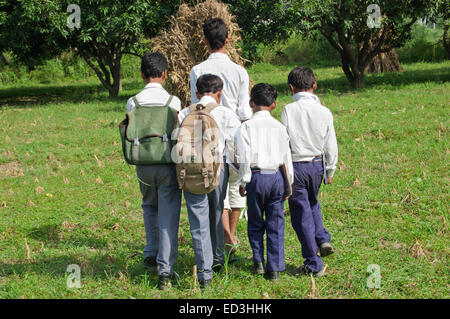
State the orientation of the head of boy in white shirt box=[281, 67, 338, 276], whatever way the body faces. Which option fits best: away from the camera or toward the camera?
away from the camera

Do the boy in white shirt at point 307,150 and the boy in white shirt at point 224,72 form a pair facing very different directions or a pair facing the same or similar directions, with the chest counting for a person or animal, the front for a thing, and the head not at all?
same or similar directions

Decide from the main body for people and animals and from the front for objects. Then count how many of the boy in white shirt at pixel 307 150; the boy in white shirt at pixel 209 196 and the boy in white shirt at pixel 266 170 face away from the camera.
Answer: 3

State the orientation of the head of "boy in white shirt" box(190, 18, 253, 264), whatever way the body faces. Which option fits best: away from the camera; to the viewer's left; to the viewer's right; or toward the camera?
away from the camera

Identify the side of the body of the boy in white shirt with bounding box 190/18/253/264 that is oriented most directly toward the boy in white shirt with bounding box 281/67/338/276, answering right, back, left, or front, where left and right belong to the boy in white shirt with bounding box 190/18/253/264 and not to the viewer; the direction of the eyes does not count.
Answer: right

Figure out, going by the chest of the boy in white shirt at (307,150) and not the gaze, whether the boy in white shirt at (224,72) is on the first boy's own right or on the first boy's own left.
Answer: on the first boy's own left

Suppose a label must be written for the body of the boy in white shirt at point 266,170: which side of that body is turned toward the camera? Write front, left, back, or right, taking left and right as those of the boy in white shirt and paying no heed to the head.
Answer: back

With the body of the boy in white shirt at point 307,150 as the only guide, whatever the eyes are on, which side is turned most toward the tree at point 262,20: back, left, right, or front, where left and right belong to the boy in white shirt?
front

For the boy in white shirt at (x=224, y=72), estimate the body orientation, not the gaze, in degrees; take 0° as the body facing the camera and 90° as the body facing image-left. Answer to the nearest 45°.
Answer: approximately 180°

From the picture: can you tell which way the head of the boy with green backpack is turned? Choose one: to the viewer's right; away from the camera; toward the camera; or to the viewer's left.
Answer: away from the camera

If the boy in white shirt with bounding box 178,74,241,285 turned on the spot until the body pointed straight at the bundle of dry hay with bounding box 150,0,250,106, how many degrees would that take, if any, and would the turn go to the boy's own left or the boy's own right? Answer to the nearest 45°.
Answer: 0° — they already face it

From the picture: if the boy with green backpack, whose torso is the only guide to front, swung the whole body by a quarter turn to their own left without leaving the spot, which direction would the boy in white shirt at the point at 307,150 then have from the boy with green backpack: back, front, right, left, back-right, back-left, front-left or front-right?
back

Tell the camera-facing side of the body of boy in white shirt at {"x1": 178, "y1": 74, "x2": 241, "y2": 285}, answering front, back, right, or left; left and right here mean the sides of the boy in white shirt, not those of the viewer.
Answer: back

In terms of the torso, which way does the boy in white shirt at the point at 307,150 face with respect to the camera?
away from the camera

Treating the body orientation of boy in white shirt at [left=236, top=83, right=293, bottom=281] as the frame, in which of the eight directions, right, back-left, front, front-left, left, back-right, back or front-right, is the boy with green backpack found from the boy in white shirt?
left

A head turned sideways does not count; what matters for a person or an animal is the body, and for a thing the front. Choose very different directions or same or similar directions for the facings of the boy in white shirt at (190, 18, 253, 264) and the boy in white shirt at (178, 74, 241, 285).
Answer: same or similar directions

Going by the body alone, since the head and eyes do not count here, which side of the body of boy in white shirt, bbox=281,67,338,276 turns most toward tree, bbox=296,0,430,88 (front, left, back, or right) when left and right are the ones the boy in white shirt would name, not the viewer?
front

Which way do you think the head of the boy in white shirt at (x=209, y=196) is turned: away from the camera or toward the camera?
away from the camera

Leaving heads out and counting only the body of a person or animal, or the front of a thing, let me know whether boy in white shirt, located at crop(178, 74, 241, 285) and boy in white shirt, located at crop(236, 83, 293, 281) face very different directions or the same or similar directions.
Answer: same or similar directions
